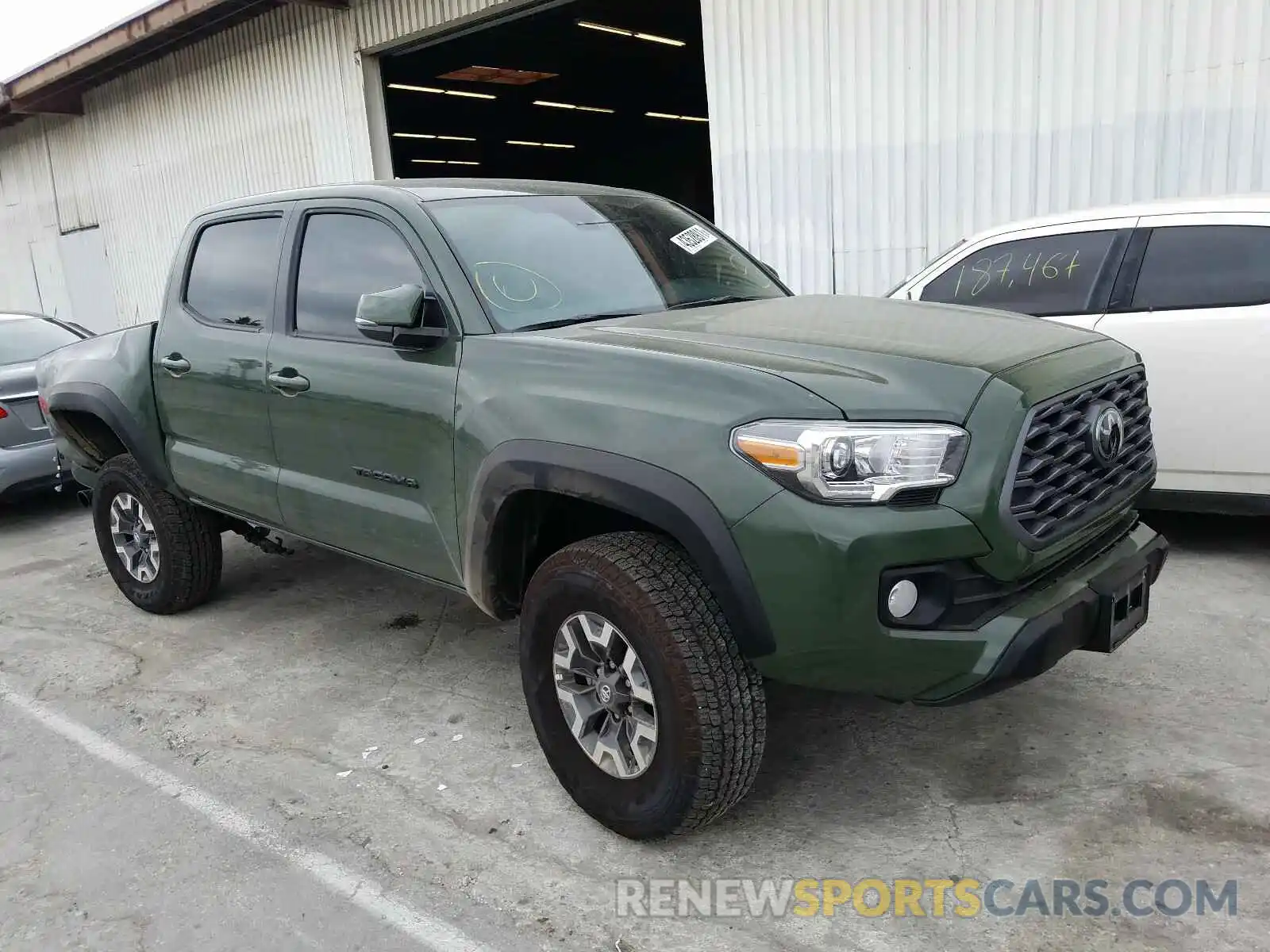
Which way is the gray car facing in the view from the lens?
facing away from the viewer and to the left of the viewer

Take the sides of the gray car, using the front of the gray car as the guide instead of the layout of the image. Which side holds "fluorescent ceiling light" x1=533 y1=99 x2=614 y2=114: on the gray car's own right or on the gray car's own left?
on the gray car's own right

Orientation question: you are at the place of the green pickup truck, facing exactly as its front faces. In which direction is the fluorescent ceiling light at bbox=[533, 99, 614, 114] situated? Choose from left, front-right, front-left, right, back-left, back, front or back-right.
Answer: back-left

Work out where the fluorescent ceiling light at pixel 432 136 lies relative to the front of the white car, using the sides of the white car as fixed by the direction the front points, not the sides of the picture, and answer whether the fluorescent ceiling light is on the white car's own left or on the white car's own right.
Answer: on the white car's own right

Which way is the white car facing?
to the viewer's left

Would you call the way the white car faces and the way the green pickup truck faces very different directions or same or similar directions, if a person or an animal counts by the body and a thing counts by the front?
very different directions

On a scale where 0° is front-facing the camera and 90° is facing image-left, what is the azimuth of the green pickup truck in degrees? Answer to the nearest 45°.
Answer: approximately 315°

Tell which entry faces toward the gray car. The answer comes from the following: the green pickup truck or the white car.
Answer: the white car

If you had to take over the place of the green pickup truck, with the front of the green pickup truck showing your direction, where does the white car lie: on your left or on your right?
on your left

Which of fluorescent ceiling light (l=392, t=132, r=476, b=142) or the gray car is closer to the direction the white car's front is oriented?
the gray car

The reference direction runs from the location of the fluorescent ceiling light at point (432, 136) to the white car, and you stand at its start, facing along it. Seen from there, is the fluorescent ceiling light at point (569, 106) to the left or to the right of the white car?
left

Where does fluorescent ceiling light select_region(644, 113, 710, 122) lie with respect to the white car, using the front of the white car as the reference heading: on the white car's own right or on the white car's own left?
on the white car's own right

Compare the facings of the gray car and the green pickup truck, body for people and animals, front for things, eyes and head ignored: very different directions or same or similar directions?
very different directions

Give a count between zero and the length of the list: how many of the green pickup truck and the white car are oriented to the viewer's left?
1
